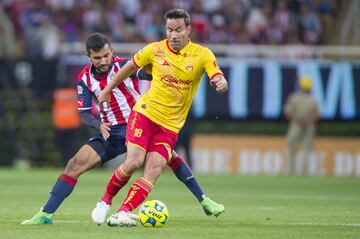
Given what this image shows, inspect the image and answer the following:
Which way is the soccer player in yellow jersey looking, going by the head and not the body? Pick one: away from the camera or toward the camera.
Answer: toward the camera

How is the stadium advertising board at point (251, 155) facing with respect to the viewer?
toward the camera

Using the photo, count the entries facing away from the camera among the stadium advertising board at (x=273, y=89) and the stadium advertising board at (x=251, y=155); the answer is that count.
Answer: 0

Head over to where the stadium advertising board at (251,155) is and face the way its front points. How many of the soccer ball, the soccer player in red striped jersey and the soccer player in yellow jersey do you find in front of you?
3

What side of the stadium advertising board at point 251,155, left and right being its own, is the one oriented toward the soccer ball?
front

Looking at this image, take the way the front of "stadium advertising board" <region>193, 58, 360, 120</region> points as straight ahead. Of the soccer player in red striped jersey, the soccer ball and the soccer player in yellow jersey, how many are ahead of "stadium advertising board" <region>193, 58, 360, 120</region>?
3

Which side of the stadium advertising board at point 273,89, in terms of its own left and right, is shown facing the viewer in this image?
front
